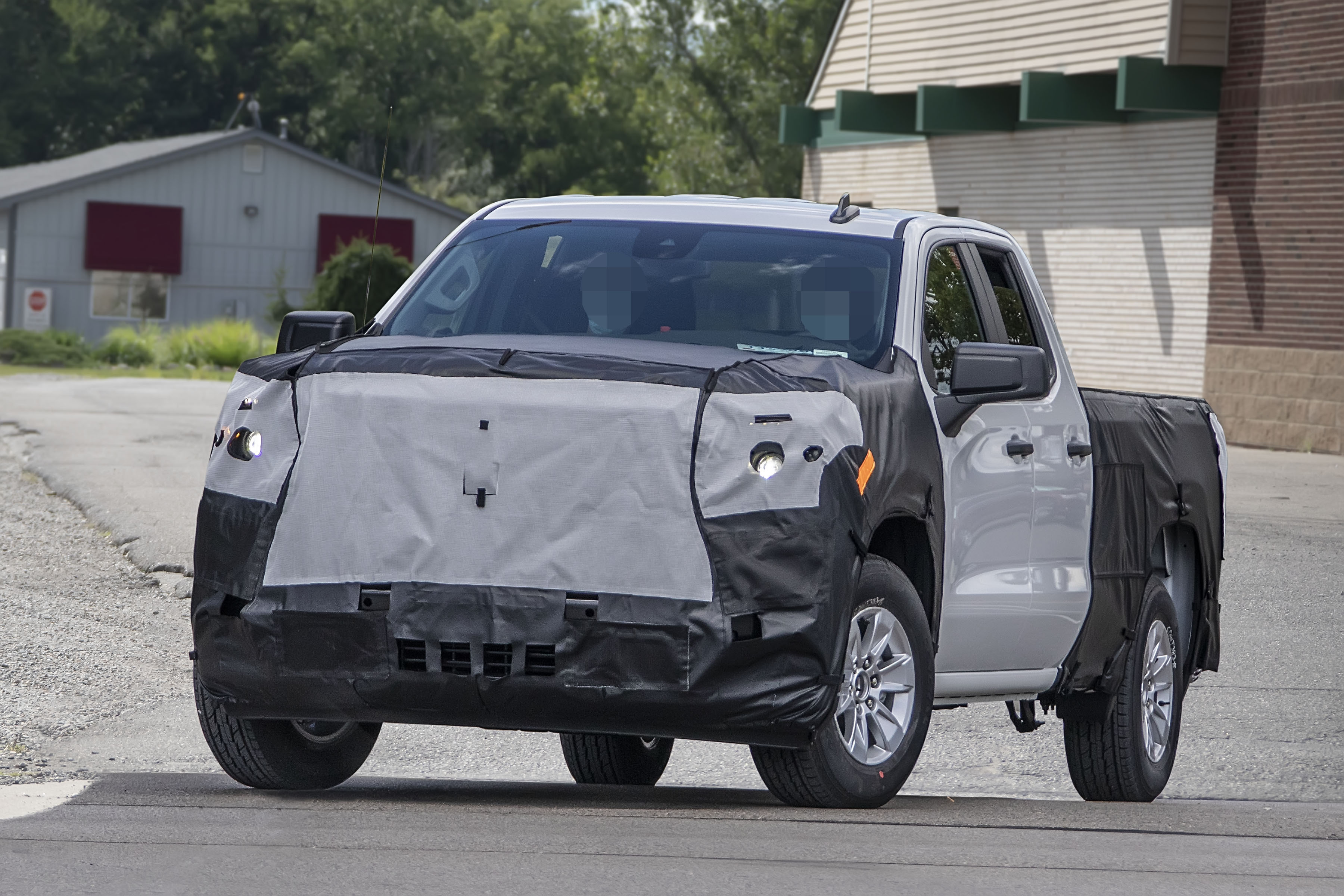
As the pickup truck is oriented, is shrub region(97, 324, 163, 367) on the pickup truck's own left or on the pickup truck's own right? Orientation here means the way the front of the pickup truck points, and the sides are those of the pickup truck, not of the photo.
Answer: on the pickup truck's own right

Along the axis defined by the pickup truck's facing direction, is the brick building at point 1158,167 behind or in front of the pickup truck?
behind

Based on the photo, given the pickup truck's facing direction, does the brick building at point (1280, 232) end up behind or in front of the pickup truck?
behind

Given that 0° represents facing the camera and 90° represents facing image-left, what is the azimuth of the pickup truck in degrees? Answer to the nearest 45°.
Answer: approximately 45°

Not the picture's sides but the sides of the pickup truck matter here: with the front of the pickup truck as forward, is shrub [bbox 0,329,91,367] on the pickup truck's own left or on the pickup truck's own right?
on the pickup truck's own right

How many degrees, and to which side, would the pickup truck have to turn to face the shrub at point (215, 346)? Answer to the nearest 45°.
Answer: approximately 135° to its right

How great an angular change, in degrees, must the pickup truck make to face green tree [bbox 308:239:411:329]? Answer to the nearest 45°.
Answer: approximately 135° to its right
